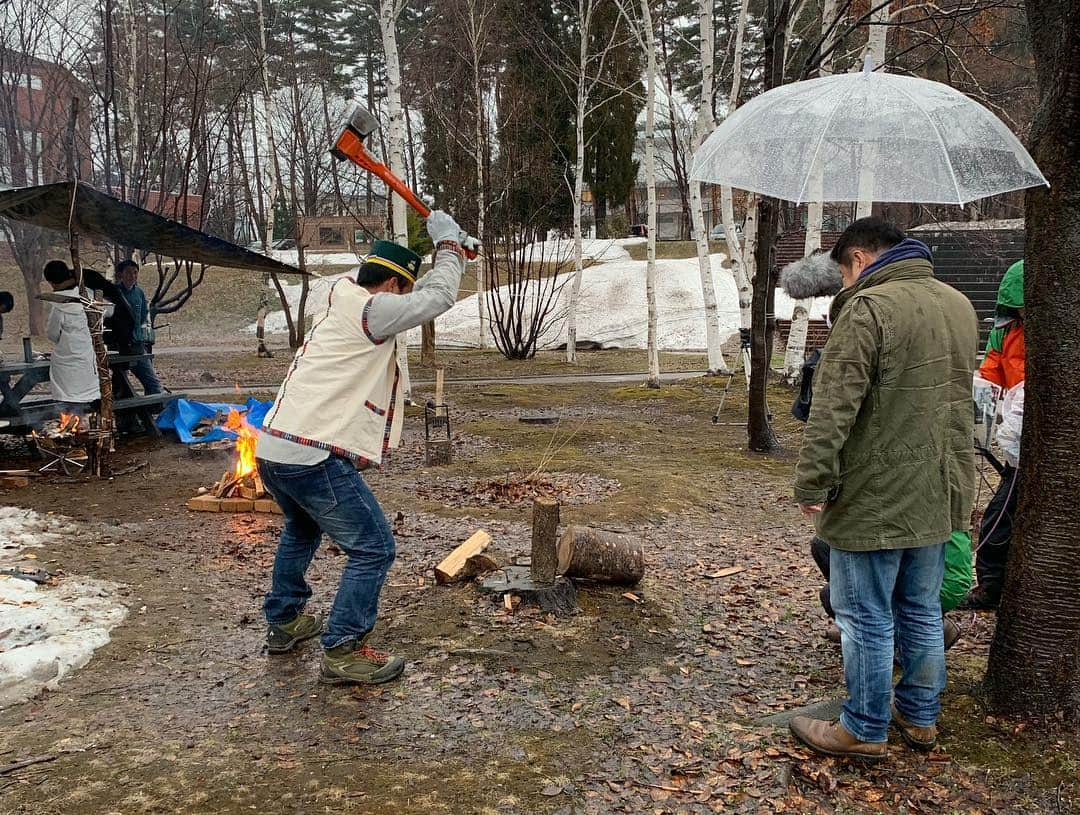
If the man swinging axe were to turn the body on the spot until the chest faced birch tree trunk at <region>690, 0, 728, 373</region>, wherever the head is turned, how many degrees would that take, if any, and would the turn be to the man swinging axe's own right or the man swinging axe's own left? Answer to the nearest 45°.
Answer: approximately 45° to the man swinging axe's own left

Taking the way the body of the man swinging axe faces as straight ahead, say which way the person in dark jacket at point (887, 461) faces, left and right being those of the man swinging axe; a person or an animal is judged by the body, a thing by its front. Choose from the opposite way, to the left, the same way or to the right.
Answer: to the left

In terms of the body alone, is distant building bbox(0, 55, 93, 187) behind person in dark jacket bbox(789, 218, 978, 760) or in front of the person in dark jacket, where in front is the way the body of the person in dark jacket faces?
in front

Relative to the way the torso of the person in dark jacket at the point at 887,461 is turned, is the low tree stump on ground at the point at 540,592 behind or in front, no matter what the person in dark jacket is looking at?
in front

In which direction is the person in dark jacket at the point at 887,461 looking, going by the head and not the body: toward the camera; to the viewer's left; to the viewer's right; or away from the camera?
to the viewer's left

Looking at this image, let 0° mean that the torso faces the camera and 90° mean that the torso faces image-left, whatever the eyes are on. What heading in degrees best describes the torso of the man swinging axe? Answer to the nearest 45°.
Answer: approximately 270°

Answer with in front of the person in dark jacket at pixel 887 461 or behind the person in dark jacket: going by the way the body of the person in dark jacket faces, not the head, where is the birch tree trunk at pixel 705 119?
in front

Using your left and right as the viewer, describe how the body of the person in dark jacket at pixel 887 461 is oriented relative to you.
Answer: facing away from the viewer and to the left of the viewer

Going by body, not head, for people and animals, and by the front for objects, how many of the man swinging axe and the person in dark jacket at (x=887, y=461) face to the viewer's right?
1
